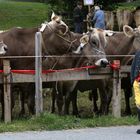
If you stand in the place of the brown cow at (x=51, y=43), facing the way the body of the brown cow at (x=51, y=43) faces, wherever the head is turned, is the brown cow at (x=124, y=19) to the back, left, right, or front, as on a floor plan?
left

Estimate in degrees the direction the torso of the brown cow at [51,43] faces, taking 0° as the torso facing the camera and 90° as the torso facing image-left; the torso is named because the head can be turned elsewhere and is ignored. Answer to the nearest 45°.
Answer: approximately 270°

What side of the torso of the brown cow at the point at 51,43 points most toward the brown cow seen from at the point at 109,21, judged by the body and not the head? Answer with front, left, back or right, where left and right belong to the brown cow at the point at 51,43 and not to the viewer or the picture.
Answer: left
